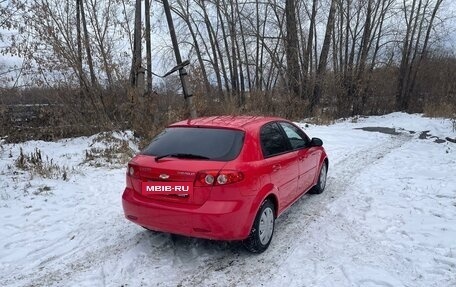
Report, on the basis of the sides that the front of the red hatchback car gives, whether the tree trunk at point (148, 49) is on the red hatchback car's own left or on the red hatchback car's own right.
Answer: on the red hatchback car's own left

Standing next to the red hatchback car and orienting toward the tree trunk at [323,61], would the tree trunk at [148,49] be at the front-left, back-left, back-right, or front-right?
front-left

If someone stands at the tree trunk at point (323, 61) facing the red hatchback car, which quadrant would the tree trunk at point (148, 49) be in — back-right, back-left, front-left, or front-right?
front-right

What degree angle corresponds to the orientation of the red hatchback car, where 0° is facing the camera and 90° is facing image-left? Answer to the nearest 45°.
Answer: approximately 225°

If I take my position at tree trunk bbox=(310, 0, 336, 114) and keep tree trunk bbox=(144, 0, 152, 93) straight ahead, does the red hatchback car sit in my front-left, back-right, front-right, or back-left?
front-left

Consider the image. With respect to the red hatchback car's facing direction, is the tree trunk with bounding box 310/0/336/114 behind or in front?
in front
